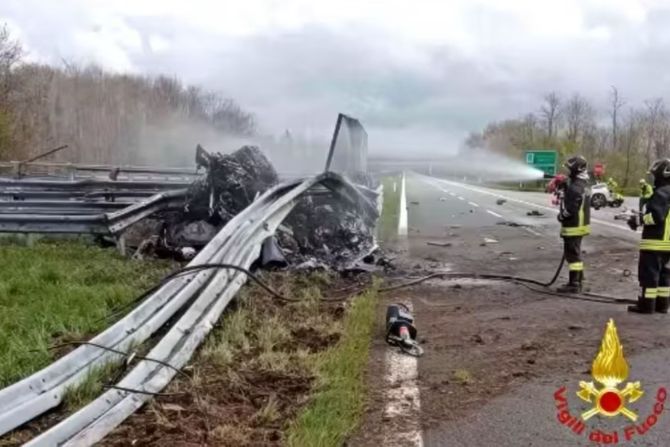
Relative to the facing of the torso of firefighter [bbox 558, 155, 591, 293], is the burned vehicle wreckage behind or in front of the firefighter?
in front

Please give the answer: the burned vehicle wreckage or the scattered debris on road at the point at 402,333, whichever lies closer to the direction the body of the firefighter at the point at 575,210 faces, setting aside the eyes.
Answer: the burned vehicle wreckage

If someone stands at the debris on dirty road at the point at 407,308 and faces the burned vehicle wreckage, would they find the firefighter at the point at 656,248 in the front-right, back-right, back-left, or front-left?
back-right

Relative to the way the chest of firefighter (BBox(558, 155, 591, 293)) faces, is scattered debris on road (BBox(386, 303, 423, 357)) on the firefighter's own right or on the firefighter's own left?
on the firefighter's own left

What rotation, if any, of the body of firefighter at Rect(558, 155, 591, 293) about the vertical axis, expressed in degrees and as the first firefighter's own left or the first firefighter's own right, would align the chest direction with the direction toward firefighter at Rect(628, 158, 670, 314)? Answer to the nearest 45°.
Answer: approximately 135° to the first firefighter's own left

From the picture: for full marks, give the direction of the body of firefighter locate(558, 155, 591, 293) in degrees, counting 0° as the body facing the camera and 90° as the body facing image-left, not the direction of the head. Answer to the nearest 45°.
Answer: approximately 90°

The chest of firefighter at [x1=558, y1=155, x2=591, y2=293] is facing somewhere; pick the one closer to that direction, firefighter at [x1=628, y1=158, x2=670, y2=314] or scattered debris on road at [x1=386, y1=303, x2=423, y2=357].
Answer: the scattered debris on road

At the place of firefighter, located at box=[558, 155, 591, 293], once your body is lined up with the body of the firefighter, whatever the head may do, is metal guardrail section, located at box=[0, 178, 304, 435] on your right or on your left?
on your left
